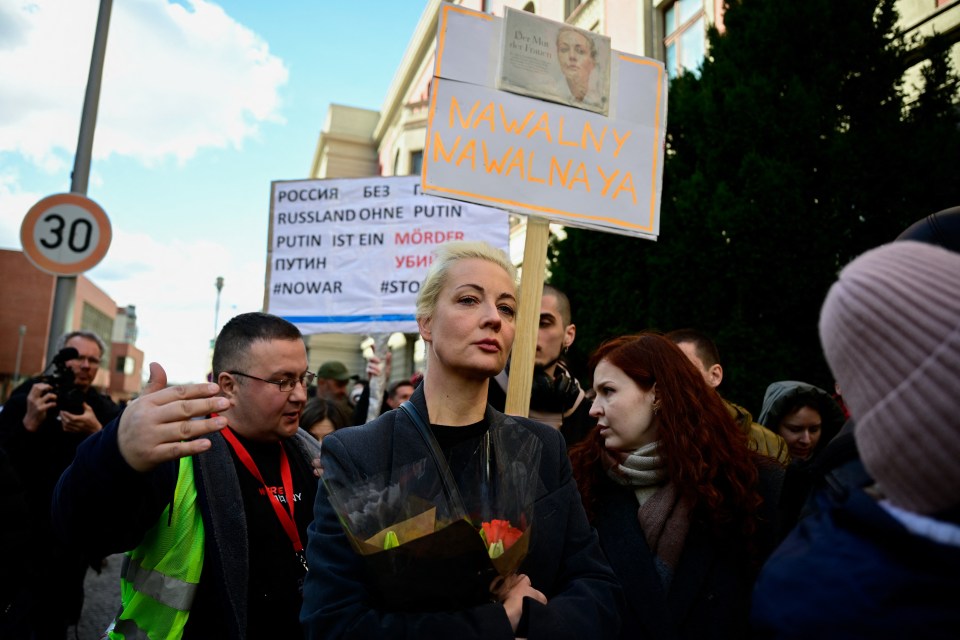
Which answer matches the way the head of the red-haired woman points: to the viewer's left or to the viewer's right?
to the viewer's left

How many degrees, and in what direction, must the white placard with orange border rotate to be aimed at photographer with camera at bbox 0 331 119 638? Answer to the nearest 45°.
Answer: approximately 90° to its right

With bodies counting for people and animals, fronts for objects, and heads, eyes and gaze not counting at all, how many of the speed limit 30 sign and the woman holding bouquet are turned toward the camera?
2

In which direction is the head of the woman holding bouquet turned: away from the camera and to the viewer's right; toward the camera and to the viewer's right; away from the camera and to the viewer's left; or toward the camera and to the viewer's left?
toward the camera and to the viewer's right

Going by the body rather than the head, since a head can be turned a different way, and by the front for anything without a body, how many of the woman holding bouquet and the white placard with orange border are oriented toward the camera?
2

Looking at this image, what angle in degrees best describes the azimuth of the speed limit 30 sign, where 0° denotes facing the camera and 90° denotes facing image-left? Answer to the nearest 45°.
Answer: approximately 0°
